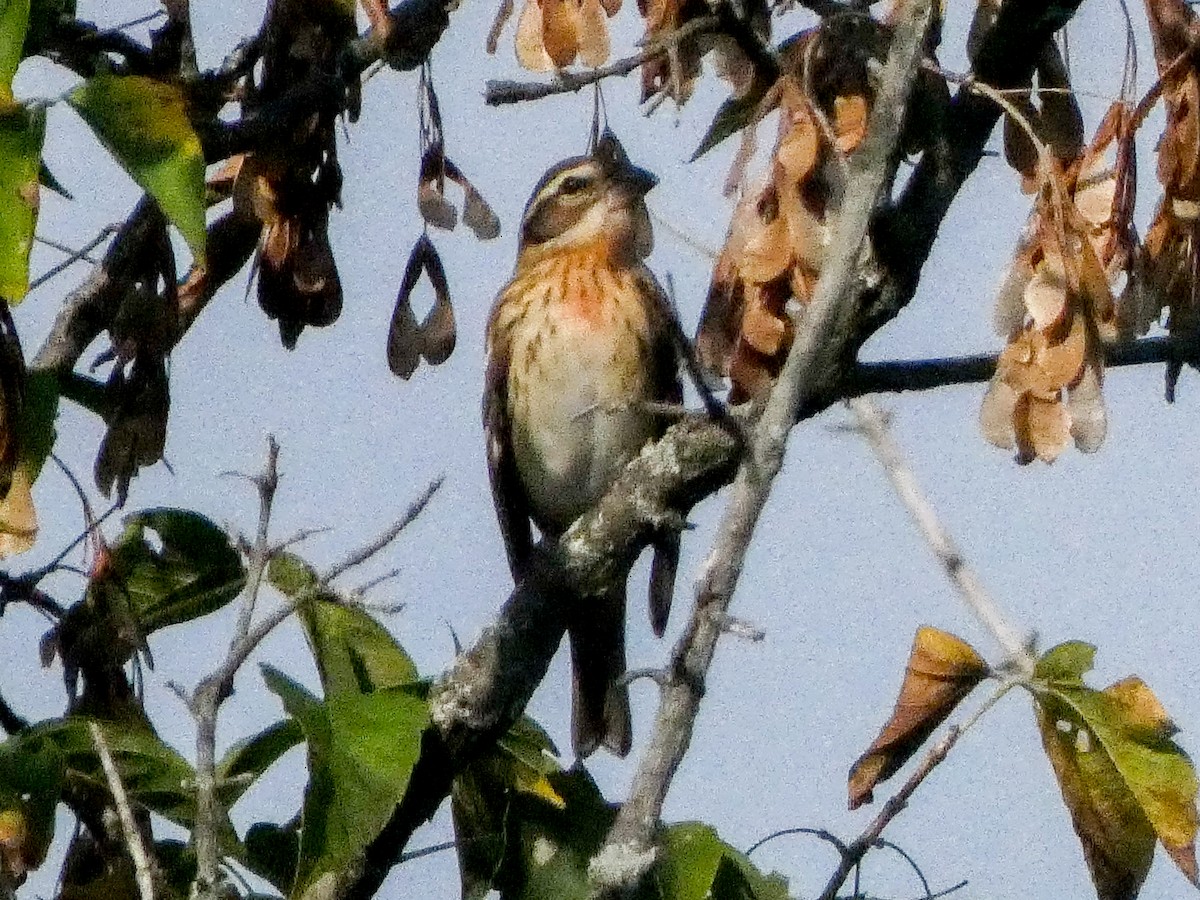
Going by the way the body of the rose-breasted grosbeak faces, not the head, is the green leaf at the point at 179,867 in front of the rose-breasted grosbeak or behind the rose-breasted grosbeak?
in front

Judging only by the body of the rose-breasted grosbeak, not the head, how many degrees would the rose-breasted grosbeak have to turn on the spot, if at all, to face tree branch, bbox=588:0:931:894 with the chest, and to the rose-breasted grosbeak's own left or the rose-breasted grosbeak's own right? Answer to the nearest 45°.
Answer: approximately 90° to the rose-breasted grosbeak's own left

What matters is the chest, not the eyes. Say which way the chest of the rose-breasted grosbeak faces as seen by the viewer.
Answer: toward the camera

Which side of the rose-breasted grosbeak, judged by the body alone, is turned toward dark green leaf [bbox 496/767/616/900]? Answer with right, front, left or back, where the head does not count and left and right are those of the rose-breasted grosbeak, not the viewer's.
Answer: front

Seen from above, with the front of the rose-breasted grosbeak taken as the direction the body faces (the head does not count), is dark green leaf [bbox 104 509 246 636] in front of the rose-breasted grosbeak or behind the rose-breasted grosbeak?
in front
